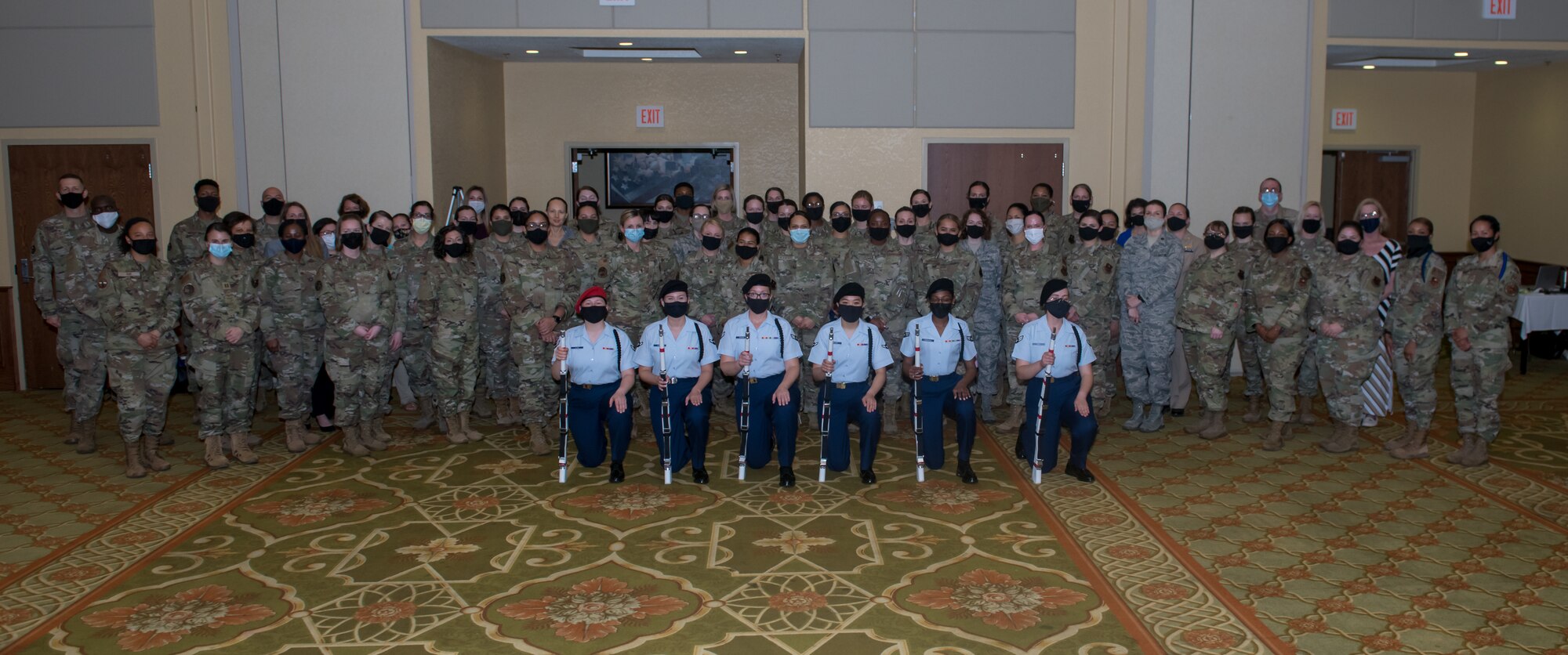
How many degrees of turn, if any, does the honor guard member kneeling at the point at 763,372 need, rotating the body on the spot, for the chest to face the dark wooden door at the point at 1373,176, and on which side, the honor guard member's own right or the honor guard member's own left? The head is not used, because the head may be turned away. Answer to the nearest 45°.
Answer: approximately 135° to the honor guard member's own left

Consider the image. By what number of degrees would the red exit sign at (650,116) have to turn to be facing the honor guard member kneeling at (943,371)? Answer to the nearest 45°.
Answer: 0° — it already faces them

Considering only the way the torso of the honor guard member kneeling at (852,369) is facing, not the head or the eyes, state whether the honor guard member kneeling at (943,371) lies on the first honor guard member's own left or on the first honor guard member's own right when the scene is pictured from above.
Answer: on the first honor guard member's own left

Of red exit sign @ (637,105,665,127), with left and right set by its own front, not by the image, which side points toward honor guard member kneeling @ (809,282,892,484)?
front

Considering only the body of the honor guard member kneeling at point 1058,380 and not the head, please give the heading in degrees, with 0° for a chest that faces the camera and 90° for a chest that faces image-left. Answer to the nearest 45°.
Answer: approximately 0°

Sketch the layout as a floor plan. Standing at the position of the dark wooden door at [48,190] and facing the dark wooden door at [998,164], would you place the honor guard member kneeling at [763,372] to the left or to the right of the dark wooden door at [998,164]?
right

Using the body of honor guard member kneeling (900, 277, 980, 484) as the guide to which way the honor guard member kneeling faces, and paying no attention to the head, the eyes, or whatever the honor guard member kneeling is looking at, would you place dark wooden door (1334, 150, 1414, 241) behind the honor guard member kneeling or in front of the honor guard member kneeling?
behind
